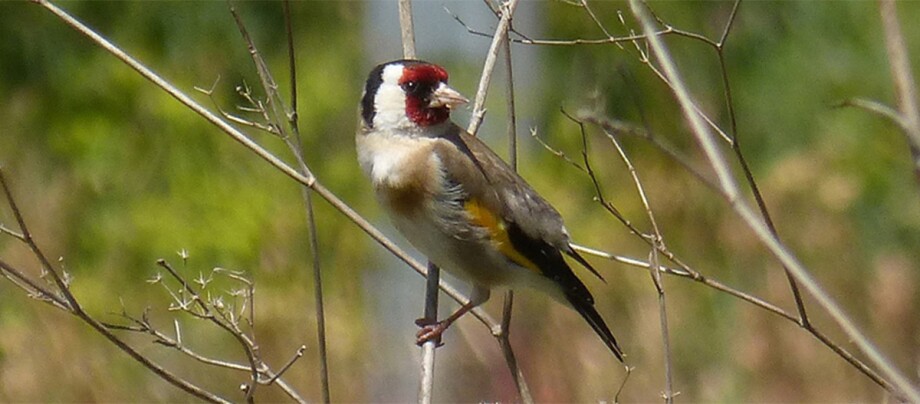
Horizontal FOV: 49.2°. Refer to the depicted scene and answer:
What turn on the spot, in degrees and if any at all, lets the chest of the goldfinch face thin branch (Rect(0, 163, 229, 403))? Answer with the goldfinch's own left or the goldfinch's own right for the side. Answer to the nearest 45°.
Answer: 0° — it already faces it

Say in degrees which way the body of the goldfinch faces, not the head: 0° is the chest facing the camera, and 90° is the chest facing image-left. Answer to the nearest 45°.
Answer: approximately 45°

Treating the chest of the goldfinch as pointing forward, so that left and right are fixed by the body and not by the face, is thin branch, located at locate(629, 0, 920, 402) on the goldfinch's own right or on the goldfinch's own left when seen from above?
on the goldfinch's own left
